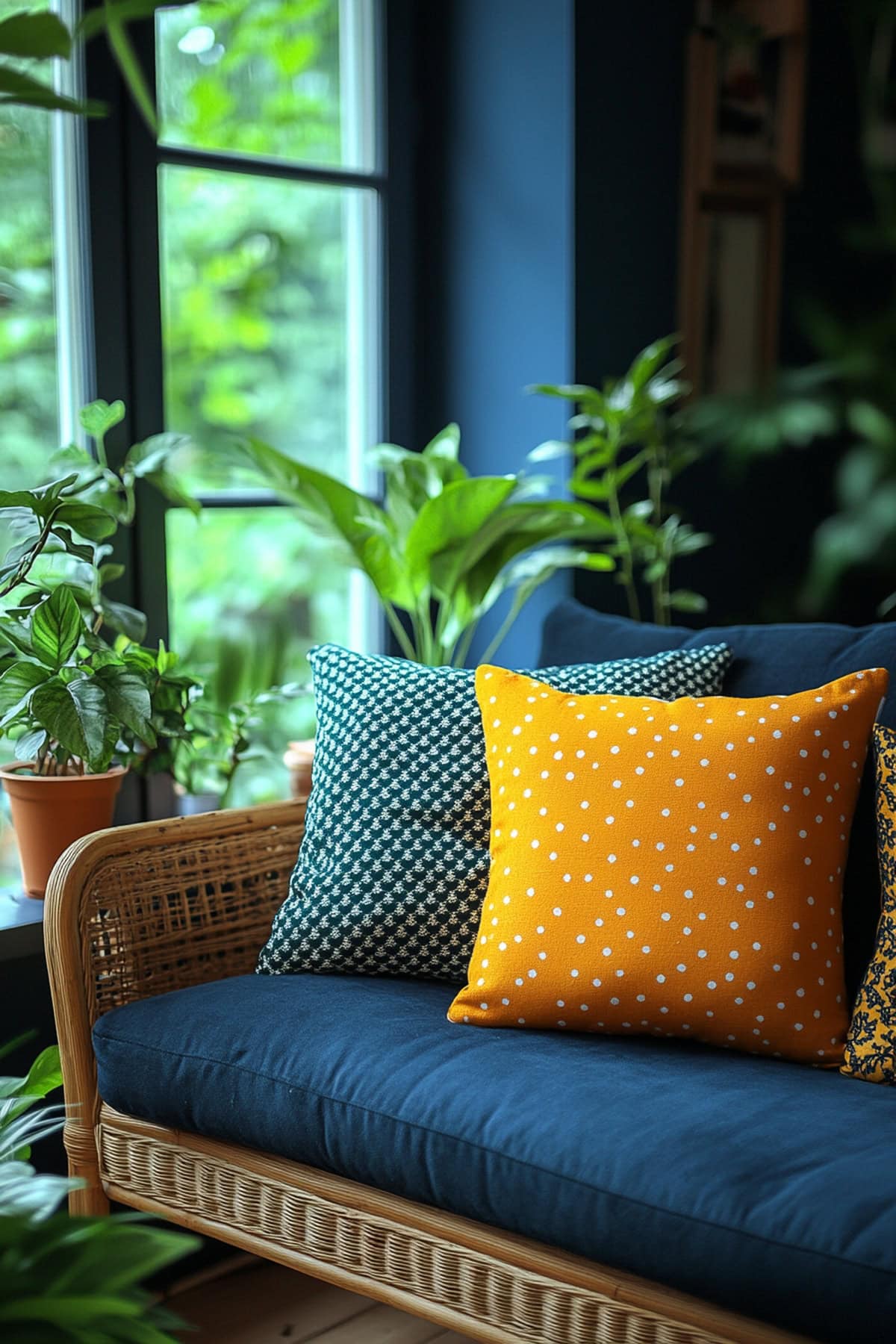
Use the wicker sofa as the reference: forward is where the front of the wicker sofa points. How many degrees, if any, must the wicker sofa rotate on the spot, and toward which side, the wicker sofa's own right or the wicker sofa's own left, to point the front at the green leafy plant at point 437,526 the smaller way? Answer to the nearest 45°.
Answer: approximately 135° to the wicker sofa's own right

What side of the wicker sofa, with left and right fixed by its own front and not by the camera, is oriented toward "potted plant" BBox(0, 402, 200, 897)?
right

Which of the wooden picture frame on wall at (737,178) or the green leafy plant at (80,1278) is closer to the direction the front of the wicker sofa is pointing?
the green leafy plant

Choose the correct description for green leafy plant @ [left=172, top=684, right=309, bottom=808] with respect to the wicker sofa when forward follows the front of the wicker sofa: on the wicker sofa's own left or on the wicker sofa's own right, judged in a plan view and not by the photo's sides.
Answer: on the wicker sofa's own right

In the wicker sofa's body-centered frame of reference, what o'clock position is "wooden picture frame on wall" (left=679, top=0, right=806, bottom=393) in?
The wooden picture frame on wall is roughly at 5 o'clock from the wicker sofa.

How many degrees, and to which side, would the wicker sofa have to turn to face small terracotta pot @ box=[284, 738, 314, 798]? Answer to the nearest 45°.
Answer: approximately 135° to its right

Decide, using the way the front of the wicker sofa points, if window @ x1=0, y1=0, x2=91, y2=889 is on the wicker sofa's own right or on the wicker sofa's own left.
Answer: on the wicker sofa's own right

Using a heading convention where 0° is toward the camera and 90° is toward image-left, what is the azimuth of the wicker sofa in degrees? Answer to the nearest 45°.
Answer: approximately 45°
